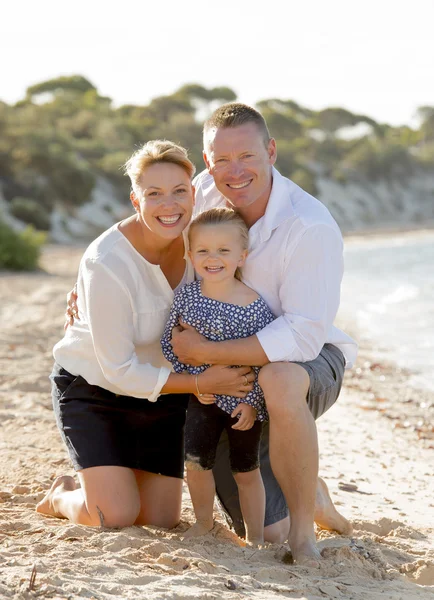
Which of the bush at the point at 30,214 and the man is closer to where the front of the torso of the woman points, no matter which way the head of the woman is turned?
the man

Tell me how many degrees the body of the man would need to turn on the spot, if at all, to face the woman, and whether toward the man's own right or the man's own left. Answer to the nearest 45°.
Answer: approximately 45° to the man's own right

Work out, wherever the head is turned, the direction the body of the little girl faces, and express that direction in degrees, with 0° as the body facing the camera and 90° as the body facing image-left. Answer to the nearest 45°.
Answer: approximately 0°

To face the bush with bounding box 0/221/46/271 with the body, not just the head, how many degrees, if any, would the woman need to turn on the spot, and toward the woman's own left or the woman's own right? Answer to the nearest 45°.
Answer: approximately 135° to the woman's own left

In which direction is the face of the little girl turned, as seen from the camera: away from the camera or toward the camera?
toward the camera

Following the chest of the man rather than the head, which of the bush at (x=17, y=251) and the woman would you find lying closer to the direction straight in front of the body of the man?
the woman

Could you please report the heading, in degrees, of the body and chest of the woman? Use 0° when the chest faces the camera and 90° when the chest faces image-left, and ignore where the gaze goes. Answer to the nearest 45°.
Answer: approximately 315°

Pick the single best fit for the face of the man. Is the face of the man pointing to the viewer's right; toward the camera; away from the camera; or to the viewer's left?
toward the camera

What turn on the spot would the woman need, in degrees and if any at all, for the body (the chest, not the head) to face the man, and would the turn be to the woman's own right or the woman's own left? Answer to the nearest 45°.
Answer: approximately 45° to the woman's own left

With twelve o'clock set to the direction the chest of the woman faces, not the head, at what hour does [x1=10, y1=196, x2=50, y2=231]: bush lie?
The bush is roughly at 7 o'clock from the woman.

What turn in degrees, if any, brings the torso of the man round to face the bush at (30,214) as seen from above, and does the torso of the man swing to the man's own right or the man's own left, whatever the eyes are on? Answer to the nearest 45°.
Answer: approximately 135° to the man's own right

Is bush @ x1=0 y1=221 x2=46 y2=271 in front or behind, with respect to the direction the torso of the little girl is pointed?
behind

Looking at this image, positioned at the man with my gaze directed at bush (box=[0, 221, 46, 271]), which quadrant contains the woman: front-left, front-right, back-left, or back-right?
front-left

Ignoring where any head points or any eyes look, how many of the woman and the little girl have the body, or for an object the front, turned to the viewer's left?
0
